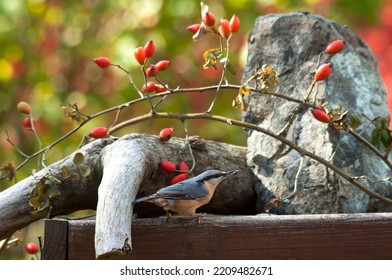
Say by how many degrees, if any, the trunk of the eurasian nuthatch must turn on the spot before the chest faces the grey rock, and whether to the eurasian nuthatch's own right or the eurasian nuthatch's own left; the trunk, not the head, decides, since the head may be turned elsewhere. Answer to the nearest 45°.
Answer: approximately 45° to the eurasian nuthatch's own left

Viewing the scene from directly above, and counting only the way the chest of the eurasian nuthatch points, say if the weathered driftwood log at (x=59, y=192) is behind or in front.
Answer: behind

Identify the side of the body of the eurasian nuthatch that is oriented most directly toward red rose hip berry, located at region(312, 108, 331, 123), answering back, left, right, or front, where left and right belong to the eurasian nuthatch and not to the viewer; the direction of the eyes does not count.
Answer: front

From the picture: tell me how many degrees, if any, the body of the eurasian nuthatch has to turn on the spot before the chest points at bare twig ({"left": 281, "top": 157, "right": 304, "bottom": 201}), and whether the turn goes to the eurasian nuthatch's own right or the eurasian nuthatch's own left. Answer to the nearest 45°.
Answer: approximately 45° to the eurasian nuthatch's own left

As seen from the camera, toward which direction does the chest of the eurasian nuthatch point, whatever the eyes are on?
to the viewer's right
